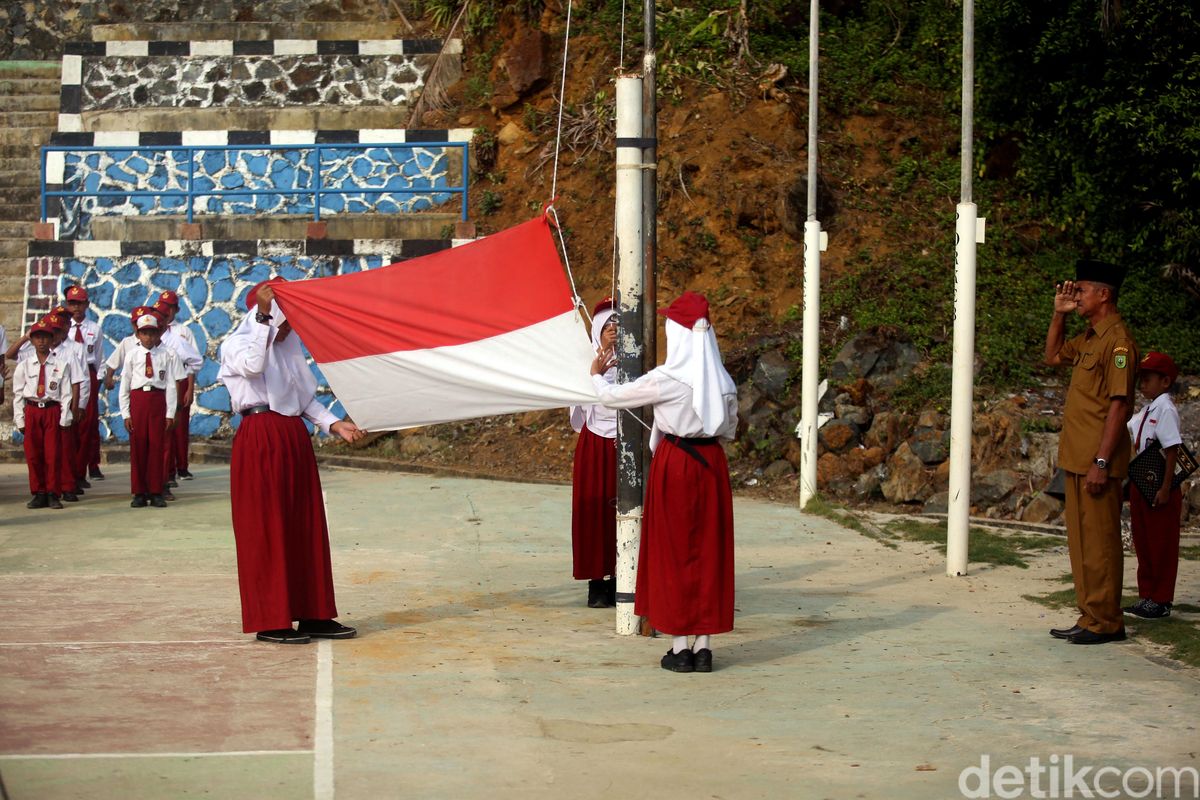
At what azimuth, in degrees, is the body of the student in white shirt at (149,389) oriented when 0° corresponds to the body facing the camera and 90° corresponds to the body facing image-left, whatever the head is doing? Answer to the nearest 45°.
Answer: approximately 0°

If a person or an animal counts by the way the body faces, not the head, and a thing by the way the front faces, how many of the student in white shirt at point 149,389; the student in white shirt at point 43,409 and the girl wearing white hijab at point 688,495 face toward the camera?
2

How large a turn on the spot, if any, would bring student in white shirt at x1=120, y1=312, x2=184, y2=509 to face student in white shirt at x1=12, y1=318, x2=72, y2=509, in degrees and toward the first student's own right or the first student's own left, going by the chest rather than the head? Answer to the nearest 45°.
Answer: approximately 90° to the first student's own right

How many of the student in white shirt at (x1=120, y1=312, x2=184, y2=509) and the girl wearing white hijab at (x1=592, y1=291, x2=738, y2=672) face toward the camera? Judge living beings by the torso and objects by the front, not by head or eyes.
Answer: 1

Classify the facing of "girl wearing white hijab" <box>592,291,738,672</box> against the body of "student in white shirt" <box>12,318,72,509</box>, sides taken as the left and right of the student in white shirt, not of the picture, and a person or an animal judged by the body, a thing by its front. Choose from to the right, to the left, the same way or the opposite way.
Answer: the opposite way
